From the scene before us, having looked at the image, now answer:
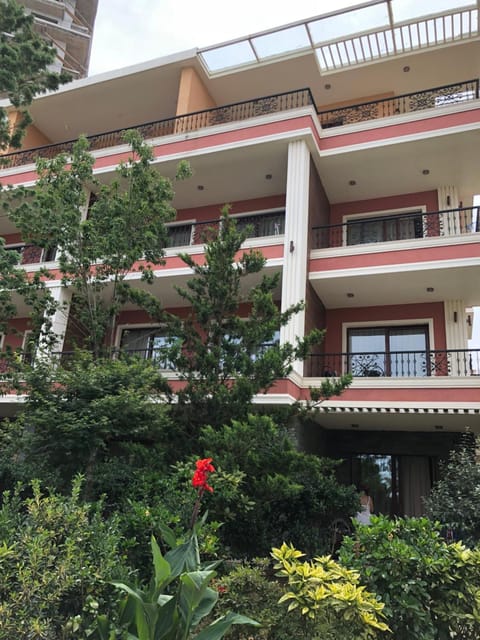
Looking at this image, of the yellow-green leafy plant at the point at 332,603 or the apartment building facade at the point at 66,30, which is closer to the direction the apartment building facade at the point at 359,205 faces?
the yellow-green leafy plant

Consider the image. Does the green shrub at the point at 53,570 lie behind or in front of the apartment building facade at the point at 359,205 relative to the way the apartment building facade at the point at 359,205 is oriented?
in front

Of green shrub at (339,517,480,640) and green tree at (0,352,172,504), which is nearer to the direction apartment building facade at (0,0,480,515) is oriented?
the green shrub

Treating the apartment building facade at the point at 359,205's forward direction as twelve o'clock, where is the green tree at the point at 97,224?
The green tree is roughly at 2 o'clock from the apartment building facade.

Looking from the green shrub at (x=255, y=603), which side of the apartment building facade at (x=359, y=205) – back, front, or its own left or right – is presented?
front

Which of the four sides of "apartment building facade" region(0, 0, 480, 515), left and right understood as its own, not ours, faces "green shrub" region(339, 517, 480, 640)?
front

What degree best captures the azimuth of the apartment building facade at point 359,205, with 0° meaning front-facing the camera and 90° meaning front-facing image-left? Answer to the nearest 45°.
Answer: approximately 0°
